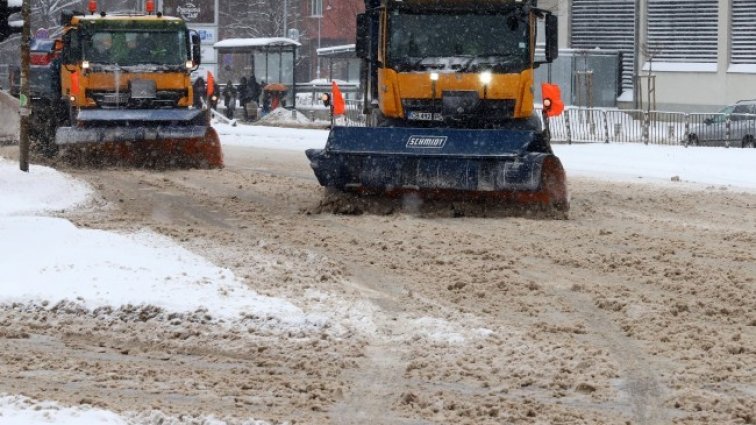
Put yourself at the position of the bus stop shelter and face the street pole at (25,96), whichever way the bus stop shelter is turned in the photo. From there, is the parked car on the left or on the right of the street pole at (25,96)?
left

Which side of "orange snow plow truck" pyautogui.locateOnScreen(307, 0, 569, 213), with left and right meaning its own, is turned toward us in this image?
front

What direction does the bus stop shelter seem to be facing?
toward the camera

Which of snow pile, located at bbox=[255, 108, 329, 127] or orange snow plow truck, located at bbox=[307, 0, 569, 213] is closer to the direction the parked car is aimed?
the snow pile

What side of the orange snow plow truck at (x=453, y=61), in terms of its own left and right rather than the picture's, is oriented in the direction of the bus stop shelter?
back

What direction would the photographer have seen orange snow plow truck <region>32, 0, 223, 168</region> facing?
facing the viewer

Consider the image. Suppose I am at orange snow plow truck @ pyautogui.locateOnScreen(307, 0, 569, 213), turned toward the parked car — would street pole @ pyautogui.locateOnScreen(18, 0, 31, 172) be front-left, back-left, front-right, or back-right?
back-left

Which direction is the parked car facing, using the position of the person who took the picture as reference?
facing to the left of the viewer

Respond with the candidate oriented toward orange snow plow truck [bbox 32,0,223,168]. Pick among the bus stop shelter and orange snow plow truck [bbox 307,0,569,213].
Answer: the bus stop shelter

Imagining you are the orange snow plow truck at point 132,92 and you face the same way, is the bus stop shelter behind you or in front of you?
behind

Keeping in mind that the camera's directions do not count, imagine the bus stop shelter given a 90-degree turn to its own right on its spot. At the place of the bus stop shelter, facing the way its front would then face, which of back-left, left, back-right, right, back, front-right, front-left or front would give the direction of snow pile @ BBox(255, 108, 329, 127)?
left

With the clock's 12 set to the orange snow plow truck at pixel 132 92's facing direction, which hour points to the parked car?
The parked car is roughly at 8 o'clock from the orange snow plow truck.
